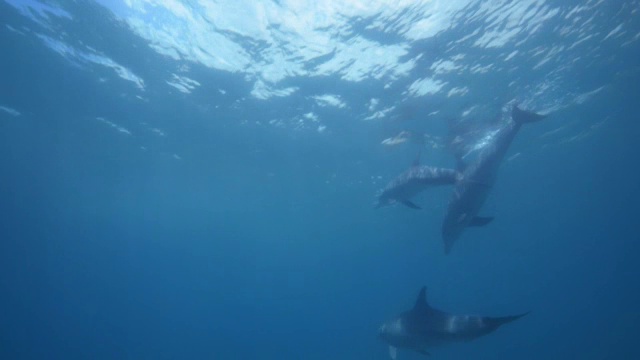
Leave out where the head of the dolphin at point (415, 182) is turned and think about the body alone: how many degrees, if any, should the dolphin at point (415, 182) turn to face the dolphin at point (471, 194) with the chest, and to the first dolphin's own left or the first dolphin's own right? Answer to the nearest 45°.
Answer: approximately 135° to the first dolphin's own left

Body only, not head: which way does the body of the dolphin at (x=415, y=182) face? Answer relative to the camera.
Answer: to the viewer's left
